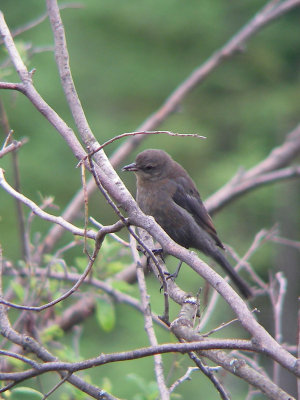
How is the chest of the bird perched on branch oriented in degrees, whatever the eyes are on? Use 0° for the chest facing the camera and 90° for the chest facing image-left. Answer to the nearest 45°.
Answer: approximately 90°

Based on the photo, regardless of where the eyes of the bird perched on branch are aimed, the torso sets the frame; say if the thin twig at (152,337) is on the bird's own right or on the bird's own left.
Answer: on the bird's own left
